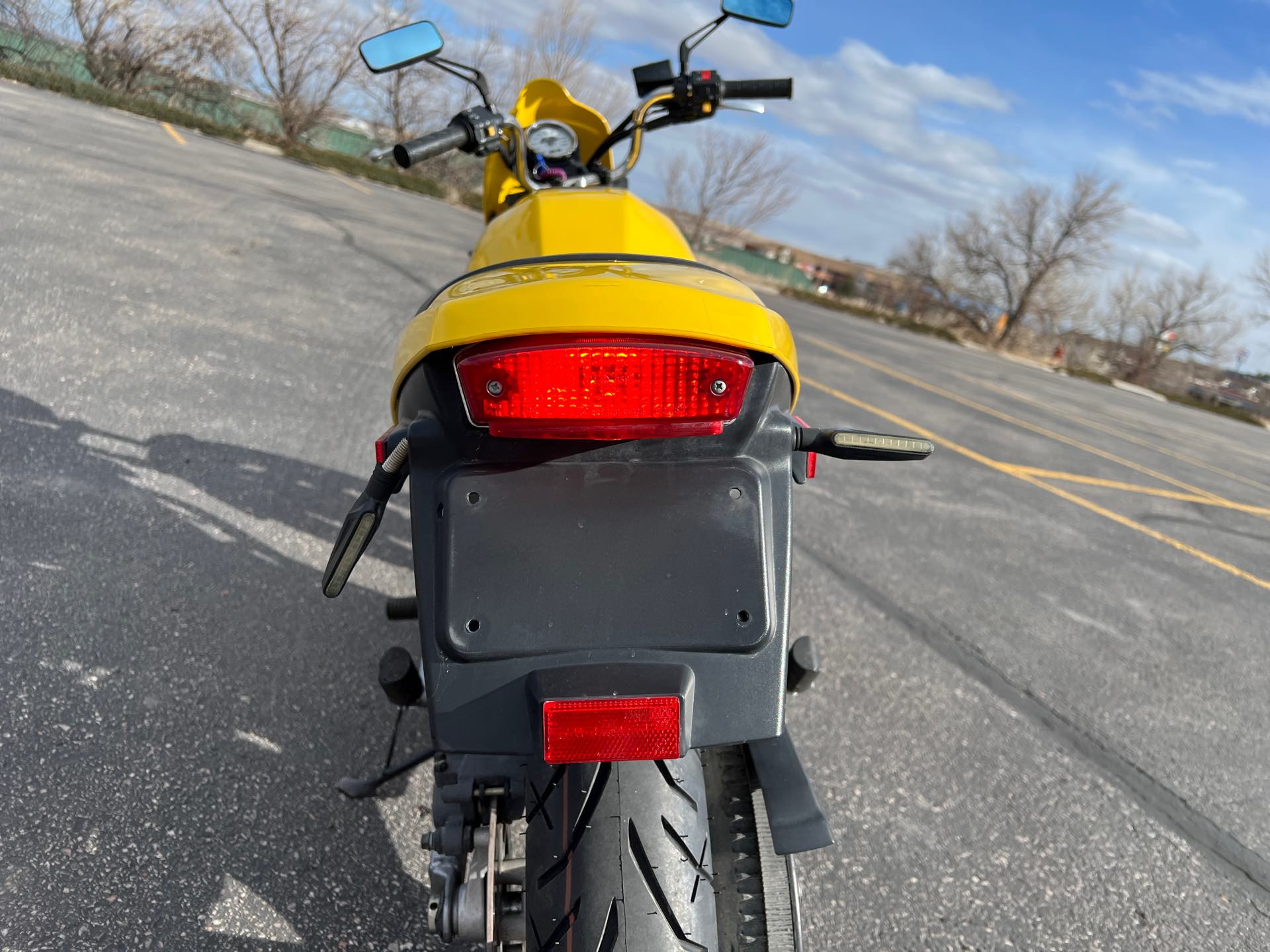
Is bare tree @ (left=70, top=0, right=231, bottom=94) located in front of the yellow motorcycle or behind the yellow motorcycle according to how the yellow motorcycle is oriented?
in front

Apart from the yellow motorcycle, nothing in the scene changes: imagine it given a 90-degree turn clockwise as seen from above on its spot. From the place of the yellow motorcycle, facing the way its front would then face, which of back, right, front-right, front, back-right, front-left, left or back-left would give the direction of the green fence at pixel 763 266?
left

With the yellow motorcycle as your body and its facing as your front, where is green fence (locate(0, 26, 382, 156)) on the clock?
The green fence is roughly at 11 o'clock from the yellow motorcycle.

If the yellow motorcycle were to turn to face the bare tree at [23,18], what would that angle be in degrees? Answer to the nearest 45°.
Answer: approximately 45° to its left

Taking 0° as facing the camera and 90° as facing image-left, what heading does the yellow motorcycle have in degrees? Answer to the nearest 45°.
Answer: approximately 180°
